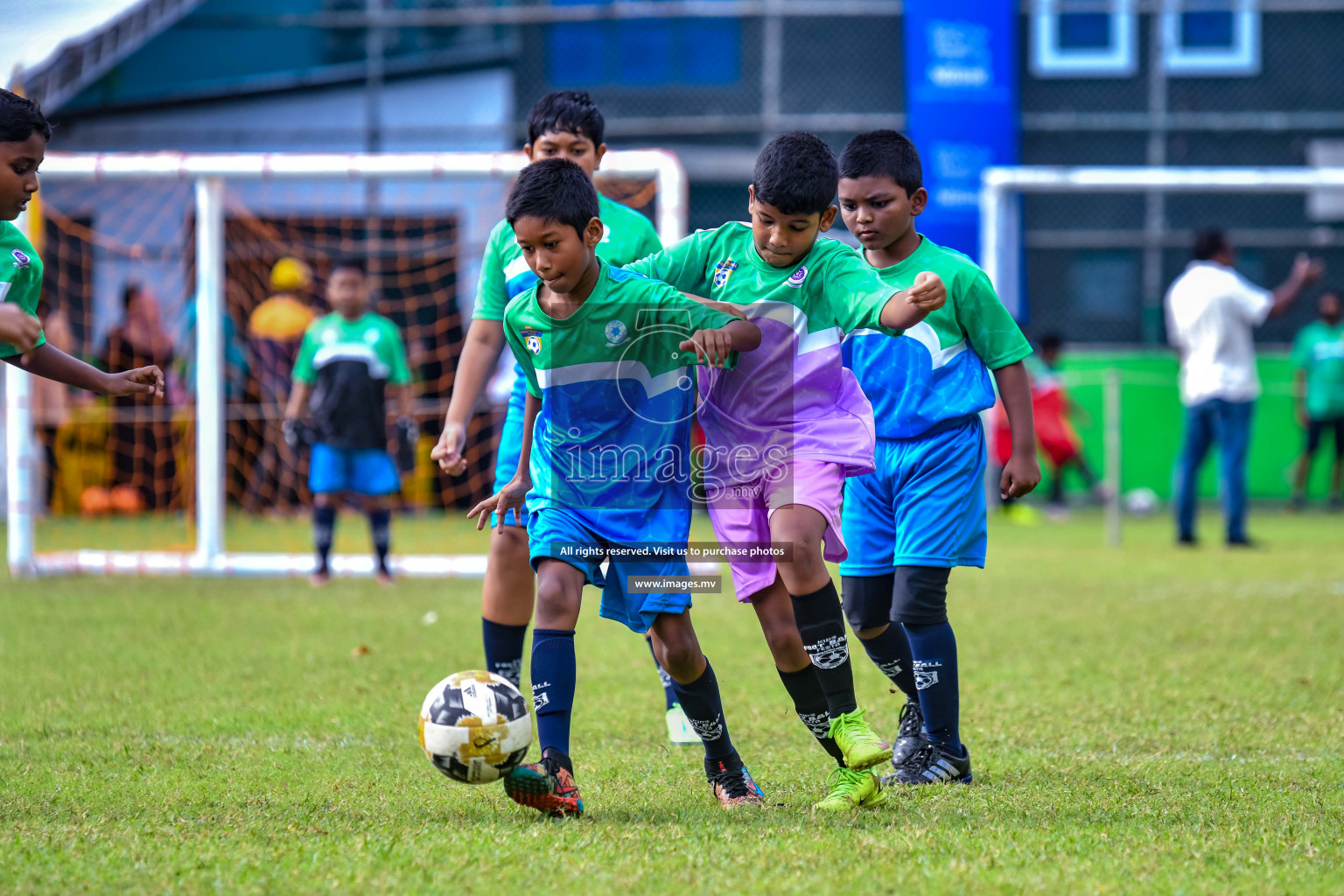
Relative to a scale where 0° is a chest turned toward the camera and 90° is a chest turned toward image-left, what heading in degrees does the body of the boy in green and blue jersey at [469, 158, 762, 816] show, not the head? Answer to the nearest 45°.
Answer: approximately 45°

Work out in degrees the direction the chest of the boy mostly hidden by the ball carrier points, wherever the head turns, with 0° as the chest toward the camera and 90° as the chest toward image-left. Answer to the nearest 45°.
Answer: approximately 0°

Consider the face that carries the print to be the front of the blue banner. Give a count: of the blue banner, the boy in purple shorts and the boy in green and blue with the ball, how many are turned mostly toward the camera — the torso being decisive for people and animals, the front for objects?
3

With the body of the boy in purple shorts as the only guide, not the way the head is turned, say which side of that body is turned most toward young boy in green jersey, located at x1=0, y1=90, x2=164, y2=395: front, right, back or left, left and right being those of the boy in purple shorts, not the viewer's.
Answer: right

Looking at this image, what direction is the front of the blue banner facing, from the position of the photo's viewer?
facing the viewer

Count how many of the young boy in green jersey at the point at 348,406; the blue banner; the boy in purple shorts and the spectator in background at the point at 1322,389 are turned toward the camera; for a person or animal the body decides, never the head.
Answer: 4

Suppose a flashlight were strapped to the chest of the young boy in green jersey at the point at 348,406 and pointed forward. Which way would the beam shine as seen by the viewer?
toward the camera

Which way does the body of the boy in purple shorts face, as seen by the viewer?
toward the camera

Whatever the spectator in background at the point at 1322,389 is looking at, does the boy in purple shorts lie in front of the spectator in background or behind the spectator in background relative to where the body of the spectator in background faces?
in front

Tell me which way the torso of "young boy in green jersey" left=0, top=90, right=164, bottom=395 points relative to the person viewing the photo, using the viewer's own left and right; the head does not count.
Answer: facing the viewer and to the right of the viewer

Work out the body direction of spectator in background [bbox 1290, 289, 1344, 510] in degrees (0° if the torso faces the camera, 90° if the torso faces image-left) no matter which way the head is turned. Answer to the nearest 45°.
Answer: approximately 0°
